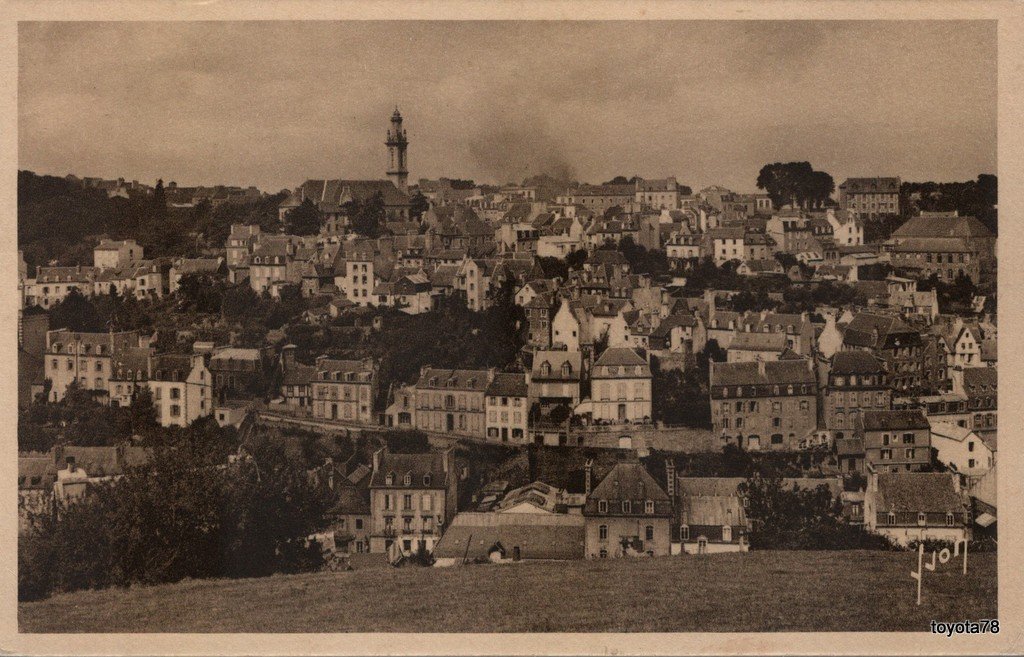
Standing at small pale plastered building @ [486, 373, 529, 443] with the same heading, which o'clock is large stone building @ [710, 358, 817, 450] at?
large stone building @ [710, 358, 817, 450] is roughly at 9 o'clock from small pale plastered building @ [486, 373, 529, 443].

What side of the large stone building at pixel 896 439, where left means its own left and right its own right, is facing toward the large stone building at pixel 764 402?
right

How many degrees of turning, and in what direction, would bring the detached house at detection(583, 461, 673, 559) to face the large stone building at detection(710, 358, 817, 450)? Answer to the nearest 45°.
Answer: approximately 135° to its left

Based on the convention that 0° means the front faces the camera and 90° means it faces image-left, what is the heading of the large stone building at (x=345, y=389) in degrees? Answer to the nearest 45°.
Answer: approximately 0°

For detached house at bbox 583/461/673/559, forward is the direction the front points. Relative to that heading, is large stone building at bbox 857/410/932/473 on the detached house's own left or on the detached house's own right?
on the detached house's own left

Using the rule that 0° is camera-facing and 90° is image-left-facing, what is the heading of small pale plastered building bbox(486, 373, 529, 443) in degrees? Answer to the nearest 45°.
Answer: approximately 0°
